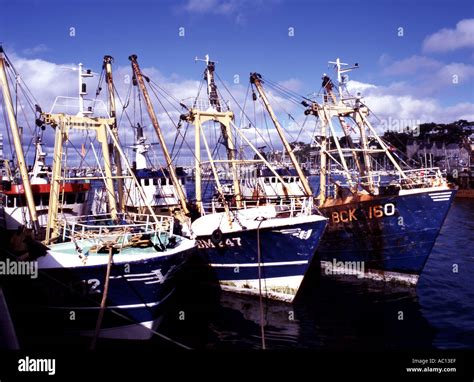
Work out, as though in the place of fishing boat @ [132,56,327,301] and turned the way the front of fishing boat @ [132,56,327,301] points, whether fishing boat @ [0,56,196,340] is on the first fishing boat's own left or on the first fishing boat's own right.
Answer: on the first fishing boat's own right

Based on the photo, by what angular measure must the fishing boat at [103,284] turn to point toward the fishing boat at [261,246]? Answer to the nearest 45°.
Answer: approximately 90° to its left

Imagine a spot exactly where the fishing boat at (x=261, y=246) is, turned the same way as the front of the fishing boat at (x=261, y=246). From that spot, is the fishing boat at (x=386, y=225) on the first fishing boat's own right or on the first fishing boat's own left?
on the first fishing boat's own left

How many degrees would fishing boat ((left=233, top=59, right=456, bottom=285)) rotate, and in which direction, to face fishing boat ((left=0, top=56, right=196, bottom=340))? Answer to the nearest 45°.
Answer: approximately 90° to its right
